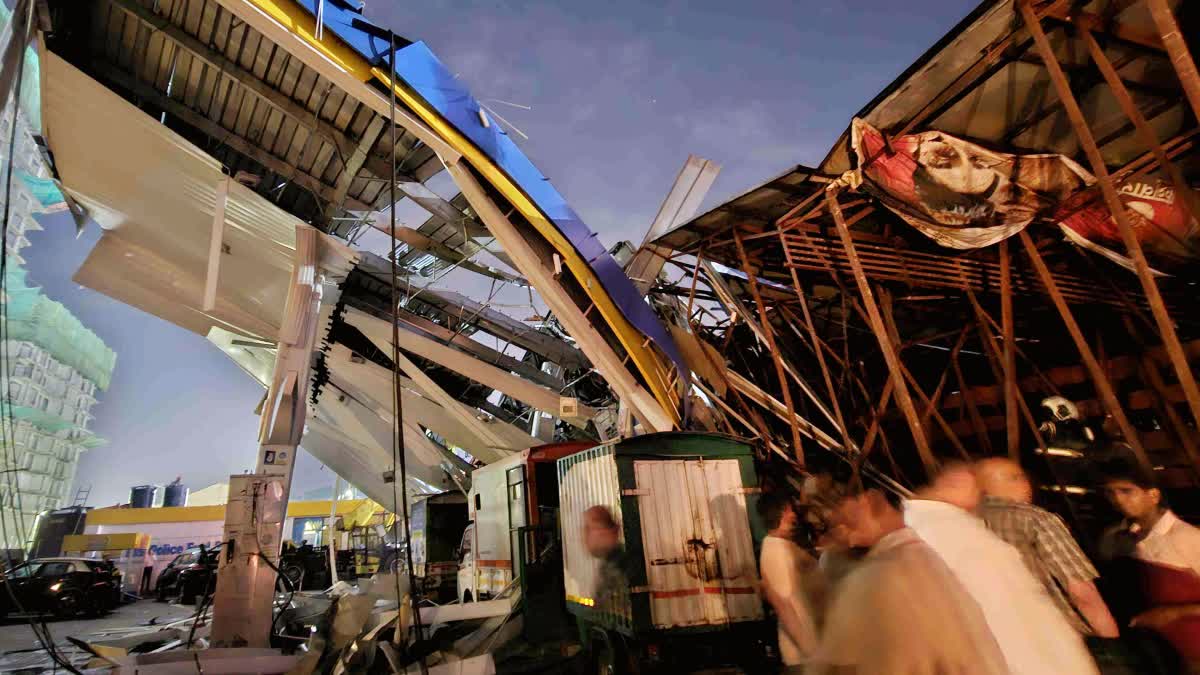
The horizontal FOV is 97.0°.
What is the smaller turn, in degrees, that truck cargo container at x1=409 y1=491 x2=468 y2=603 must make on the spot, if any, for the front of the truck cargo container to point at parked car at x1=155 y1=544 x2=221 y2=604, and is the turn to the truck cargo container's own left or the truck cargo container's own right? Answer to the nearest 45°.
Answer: approximately 45° to the truck cargo container's own left

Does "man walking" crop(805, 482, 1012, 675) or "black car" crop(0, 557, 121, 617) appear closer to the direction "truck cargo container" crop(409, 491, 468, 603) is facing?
the black car

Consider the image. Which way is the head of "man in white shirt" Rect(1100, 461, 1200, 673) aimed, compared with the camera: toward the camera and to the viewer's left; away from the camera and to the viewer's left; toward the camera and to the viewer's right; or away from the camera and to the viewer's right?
toward the camera and to the viewer's left

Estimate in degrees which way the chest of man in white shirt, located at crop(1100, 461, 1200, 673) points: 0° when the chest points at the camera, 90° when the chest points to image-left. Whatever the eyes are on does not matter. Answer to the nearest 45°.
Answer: approximately 45°

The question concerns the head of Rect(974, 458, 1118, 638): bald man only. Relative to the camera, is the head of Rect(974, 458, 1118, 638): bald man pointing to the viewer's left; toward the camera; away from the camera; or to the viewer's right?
away from the camera
